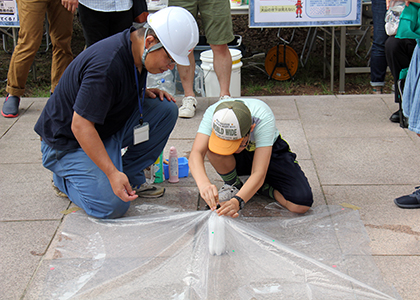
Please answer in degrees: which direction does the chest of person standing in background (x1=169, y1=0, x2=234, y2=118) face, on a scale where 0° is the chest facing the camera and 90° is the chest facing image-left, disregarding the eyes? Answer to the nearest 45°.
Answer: approximately 0°

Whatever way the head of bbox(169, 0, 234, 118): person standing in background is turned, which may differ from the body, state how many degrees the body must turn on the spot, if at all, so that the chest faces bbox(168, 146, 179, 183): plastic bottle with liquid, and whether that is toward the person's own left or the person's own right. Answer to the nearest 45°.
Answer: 0° — they already face it

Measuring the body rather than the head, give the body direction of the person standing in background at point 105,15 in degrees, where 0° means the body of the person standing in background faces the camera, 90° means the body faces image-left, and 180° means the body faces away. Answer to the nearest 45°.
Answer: approximately 0°

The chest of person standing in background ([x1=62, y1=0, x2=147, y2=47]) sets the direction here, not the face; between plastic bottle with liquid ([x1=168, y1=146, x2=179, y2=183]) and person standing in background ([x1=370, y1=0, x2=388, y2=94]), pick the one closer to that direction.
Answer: the plastic bottle with liquid

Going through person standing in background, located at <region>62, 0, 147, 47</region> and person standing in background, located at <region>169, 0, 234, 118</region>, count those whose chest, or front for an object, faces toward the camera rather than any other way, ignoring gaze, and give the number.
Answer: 2

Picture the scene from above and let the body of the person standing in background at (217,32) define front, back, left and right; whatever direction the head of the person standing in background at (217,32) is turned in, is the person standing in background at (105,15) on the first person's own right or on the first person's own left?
on the first person's own right
